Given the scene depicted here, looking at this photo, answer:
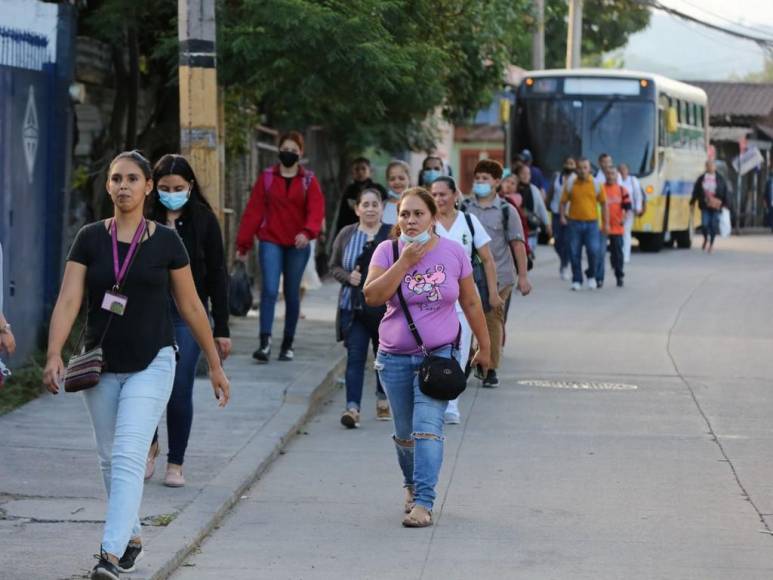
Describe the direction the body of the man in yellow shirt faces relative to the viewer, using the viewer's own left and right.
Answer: facing the viewer

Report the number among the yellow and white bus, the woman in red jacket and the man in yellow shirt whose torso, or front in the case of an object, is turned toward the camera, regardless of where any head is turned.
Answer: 3

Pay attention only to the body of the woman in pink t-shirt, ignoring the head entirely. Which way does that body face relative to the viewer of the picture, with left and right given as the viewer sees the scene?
facing the viewer

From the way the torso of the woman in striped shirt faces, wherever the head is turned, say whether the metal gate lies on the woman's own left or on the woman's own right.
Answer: on the woman's own right

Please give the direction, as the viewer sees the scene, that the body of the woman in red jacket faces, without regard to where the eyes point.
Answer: toward the camera

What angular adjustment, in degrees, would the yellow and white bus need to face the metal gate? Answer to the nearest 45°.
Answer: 0° — it already faces it

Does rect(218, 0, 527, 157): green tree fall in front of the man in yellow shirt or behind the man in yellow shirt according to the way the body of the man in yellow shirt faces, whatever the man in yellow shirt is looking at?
in front

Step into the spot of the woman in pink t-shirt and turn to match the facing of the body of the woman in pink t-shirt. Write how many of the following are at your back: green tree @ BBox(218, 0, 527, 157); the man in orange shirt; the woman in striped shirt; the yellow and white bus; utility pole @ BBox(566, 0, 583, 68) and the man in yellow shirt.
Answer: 6

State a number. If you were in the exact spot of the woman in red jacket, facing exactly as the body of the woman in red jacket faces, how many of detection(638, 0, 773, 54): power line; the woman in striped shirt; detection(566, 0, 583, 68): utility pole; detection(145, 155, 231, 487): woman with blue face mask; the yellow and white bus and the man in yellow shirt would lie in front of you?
2

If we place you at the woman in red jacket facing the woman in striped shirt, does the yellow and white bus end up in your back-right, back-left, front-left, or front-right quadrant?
back-left

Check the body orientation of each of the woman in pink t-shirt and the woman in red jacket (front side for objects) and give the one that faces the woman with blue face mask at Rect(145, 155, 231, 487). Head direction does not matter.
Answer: the woman in red jacket

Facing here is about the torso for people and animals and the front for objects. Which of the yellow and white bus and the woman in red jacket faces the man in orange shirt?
the yellow and white bus

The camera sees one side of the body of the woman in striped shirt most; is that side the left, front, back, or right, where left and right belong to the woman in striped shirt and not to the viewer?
front
